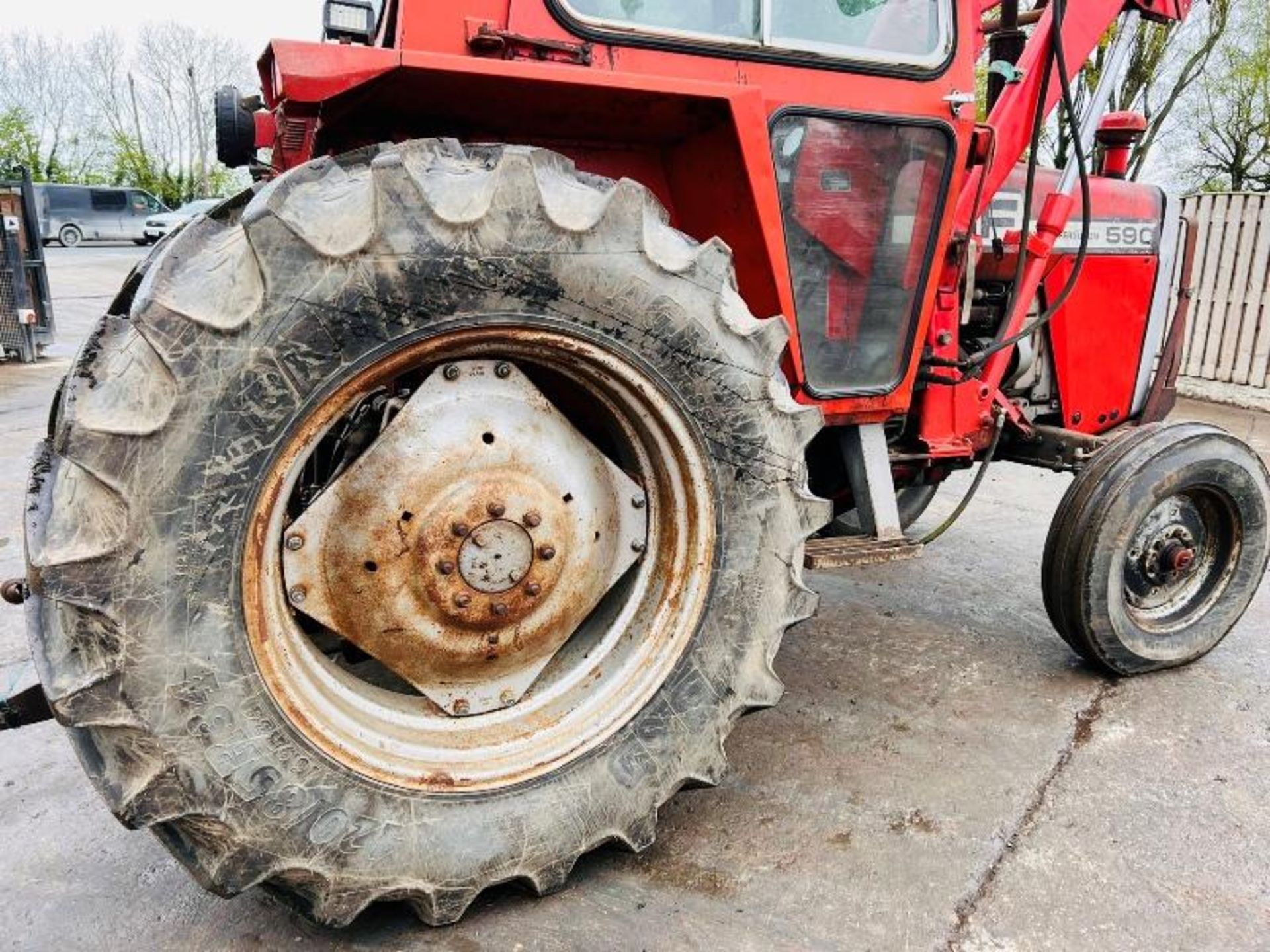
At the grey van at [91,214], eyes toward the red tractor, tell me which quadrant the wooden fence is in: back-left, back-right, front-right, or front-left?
front-left

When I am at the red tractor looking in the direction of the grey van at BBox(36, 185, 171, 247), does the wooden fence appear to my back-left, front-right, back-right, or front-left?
front-right

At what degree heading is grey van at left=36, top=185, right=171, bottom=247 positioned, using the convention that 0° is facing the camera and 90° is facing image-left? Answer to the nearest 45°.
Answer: approximately 270°

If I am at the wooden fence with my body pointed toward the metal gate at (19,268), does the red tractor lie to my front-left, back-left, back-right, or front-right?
front-left

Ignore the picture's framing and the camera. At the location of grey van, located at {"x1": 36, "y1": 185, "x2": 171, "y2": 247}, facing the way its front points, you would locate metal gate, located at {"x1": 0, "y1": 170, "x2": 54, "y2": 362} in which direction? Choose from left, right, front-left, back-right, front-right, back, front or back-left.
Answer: right

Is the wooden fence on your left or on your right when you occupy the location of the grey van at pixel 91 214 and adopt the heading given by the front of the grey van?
on your right

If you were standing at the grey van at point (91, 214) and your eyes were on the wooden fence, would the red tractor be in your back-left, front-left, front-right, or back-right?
front-right

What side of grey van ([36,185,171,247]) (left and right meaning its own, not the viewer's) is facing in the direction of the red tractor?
right
